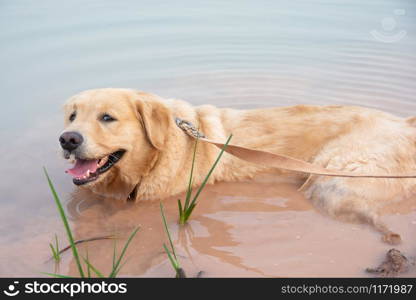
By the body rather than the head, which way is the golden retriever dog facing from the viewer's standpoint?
to the viewer's left
